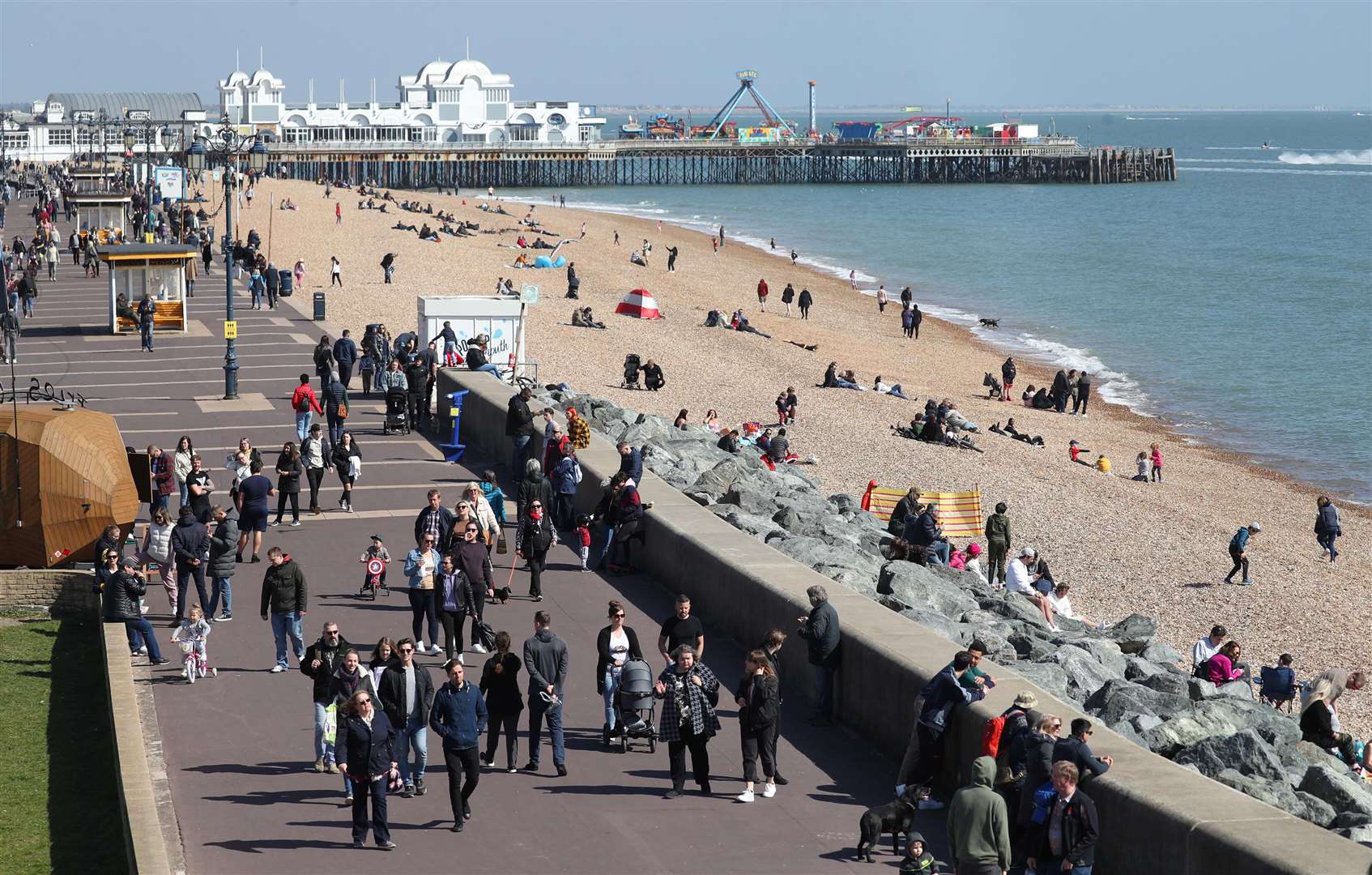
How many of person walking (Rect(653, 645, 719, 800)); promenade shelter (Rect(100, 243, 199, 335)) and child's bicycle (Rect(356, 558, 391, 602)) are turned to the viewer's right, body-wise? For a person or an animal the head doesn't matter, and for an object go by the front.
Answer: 0

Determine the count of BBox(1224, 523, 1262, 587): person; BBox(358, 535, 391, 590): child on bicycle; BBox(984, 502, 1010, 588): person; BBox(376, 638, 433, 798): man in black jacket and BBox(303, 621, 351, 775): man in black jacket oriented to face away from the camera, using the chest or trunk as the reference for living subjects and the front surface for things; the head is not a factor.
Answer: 1

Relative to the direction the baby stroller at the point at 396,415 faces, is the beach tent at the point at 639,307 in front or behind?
behind

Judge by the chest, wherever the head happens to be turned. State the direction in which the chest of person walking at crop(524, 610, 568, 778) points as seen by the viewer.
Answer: away from the camera

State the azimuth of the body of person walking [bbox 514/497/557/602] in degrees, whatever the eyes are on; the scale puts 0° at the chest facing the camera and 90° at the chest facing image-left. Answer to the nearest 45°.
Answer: approximately 0°

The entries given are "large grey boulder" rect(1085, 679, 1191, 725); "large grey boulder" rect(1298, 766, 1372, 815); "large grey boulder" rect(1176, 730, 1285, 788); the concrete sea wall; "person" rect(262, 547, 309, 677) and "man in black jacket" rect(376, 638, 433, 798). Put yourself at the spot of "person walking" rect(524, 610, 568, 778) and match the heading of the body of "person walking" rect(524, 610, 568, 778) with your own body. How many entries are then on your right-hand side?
4

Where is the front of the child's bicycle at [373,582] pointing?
toward the camera

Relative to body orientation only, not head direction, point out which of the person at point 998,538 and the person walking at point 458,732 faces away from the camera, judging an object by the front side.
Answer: the person at point 998,538

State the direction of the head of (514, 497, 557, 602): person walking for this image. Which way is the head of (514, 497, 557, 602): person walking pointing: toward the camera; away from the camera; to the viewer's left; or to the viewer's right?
toward the camera

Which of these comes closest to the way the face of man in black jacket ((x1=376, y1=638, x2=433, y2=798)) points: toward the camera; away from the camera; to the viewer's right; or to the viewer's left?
toward the camera

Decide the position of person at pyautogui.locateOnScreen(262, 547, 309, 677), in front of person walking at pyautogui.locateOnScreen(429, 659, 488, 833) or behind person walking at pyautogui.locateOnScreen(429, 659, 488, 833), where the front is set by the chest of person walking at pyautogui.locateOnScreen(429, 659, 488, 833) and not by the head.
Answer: behind

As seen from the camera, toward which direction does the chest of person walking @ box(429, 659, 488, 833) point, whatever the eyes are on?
toward the camera

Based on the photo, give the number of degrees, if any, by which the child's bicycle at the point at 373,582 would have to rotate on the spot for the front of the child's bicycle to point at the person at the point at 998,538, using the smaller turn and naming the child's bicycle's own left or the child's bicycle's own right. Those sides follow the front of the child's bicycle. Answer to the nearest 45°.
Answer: approximately 135° to the child's bicycle's own left

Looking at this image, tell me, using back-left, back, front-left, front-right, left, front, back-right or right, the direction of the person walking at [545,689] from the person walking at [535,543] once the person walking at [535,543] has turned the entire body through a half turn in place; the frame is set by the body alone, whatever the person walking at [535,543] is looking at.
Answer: back
